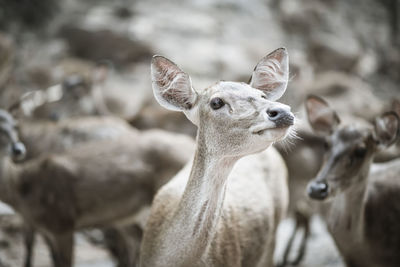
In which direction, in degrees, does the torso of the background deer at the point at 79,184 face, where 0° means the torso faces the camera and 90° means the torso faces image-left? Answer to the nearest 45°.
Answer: approximately 90°

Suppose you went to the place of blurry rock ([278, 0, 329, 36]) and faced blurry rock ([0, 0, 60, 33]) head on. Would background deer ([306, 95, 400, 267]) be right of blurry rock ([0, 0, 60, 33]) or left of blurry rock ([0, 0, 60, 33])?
left

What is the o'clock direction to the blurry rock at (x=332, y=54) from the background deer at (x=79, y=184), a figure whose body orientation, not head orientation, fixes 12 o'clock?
The blurry rock is roughly at 4 o'clock from the background deer.

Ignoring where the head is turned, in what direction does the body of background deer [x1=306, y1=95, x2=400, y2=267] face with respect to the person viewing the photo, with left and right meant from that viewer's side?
facing the viewer and to the left of the viewer

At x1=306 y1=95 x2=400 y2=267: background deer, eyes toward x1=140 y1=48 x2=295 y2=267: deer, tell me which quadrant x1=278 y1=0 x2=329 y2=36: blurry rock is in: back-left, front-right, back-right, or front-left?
back-right

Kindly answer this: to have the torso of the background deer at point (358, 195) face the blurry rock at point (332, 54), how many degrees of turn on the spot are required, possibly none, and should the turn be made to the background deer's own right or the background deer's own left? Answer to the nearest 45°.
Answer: approximately 135° to the background deer's own right

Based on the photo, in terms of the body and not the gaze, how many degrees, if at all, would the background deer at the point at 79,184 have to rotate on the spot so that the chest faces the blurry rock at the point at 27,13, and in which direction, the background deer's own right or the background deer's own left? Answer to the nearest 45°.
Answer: approximately 90° to the background deer's own right

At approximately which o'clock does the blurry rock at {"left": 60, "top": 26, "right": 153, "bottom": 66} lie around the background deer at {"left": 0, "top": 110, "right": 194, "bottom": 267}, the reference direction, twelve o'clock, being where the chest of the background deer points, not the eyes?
The blurry rock is roughly at 3 o'clock from the background deer.

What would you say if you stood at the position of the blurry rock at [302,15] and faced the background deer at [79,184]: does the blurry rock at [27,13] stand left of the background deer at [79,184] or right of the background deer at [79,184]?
right

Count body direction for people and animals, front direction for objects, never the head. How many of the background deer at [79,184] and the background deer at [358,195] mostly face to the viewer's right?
0

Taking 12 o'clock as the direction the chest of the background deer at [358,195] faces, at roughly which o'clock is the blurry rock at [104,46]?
The blurry rock is roughly at 3 o'clock from the background deer.

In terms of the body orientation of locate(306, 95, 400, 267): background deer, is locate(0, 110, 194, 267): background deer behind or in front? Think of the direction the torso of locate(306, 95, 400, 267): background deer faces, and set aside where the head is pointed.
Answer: in front

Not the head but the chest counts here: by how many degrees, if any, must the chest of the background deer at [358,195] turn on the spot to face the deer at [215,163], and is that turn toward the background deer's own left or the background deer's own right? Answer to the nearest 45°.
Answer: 0° — it already faces it
